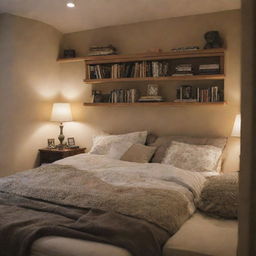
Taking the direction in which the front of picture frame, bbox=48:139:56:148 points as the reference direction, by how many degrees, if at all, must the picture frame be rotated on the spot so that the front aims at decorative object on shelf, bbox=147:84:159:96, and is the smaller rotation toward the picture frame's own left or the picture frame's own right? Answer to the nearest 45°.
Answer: approximately 45° to the picture frame's own left

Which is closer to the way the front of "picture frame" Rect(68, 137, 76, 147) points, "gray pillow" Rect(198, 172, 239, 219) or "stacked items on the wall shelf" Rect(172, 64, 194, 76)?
the gray pillow

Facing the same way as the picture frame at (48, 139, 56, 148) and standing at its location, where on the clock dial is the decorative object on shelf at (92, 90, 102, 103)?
The decorative object on shelf is roughly at 10 o'clock from the picture frame.

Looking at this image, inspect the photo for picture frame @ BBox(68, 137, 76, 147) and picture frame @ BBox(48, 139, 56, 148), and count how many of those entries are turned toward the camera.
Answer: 2

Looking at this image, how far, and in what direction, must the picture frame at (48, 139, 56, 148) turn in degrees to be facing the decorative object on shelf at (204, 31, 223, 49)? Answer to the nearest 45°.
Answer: approximately 45° to its left

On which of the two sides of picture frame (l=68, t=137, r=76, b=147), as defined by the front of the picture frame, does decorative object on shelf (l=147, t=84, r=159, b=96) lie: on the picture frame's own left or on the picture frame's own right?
on the picture frame's own left
